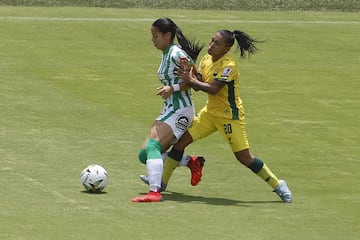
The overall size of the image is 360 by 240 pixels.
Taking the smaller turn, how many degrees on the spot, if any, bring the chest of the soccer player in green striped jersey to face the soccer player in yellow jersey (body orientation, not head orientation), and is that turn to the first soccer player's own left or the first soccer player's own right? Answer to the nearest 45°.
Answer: approximately 180°

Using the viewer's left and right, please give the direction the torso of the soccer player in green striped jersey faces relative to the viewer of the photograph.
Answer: facing to the left of the viewer

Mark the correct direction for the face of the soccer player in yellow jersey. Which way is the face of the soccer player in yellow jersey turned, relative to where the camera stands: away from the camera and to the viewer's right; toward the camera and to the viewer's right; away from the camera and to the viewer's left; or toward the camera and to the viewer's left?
toward the camera and to the viewer's left
